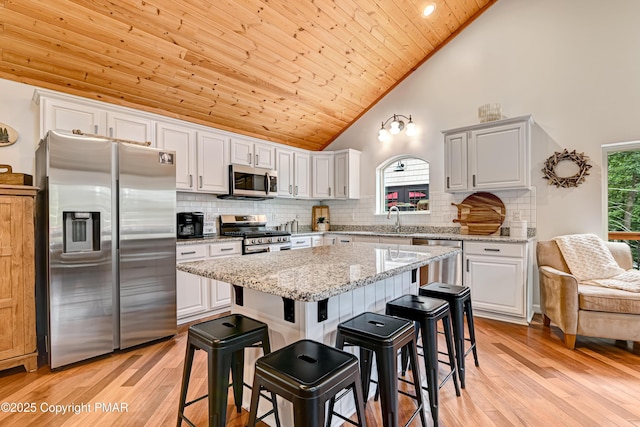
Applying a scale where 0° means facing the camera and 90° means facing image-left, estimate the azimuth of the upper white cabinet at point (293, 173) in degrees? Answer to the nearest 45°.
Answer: approximately 315°

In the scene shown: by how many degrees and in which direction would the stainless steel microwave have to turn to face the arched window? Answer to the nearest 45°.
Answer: approximately 45° to its left

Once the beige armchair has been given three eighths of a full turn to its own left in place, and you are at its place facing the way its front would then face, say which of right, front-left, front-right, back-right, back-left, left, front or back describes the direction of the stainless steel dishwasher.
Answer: left

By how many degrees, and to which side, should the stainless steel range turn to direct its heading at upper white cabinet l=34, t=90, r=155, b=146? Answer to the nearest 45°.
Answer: approximately 90° to its right
